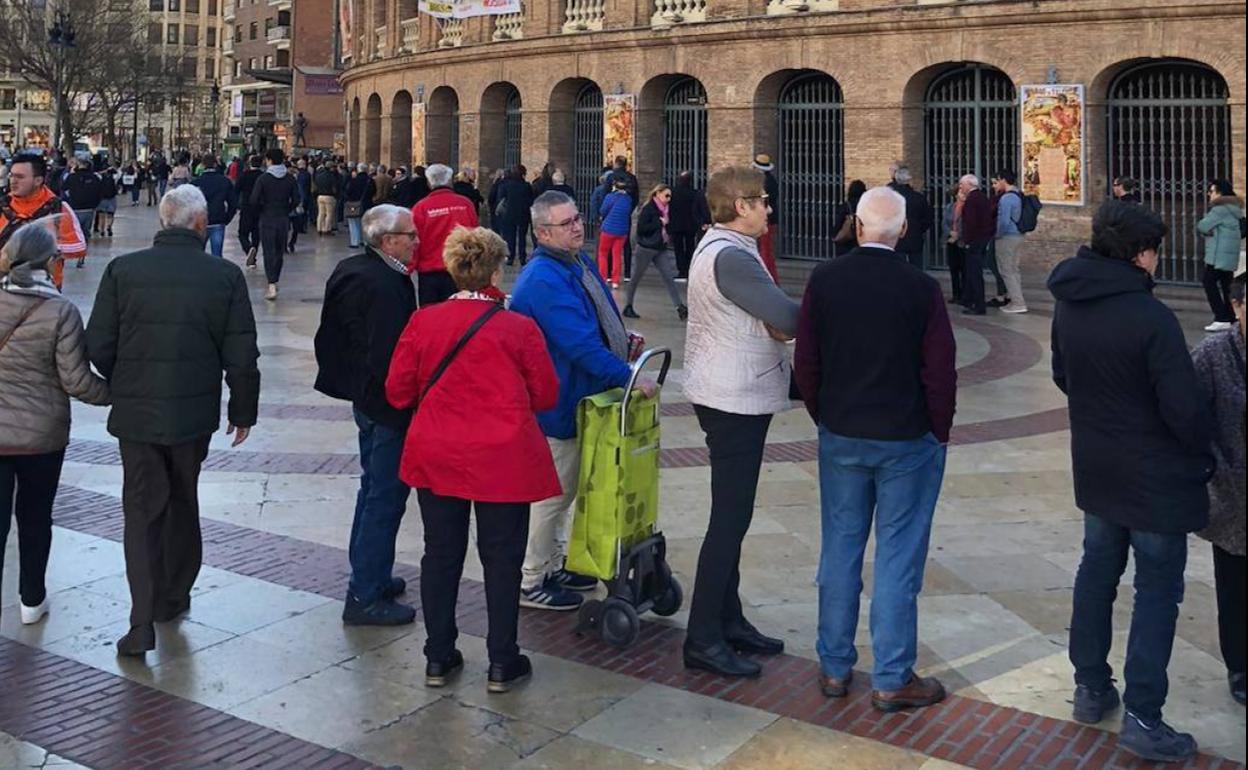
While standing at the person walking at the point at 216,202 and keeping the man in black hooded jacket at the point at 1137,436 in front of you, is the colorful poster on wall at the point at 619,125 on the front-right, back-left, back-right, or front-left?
back-left

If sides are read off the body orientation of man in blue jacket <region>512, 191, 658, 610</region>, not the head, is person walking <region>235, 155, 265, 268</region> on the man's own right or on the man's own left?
on the man's own left

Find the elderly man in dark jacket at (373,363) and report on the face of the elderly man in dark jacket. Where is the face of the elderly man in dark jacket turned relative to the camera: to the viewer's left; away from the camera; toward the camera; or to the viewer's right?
to the viewer's right

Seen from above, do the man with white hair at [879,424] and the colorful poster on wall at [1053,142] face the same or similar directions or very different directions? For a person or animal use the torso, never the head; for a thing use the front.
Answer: very different directions

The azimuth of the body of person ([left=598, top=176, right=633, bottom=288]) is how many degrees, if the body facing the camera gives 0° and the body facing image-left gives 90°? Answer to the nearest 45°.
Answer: approximately 180°

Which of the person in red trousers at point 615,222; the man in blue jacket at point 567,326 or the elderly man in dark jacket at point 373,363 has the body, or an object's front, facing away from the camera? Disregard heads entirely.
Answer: the person in red trousers

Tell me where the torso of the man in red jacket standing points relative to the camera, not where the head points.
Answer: away from the camera

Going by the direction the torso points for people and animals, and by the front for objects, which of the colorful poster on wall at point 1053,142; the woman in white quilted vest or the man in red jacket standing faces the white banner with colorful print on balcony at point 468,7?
the man in red jacket standing

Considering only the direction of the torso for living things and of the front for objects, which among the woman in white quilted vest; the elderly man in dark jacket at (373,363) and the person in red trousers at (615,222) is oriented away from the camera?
the person in red trousers
